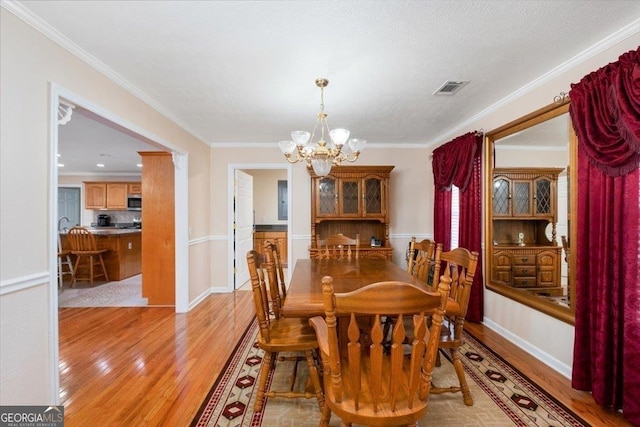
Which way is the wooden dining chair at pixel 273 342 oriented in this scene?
to the viewer's right

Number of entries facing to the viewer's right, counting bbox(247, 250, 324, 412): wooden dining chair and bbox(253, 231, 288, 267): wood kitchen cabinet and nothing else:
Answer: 1

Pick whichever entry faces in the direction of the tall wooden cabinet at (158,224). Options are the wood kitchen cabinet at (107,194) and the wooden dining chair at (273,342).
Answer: the wood kitchen cabinet

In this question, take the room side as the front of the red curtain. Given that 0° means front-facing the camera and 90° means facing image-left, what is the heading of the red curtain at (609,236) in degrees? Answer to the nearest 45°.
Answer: approximately 45°

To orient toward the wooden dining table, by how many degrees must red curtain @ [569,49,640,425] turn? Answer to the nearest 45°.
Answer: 0° — it already faces it

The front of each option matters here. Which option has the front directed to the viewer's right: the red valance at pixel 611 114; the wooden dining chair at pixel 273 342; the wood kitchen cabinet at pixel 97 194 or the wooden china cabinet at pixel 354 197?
the wooden dining chair

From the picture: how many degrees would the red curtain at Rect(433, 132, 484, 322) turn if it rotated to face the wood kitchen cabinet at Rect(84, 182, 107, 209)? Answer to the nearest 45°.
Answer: approximately 45° to its right
